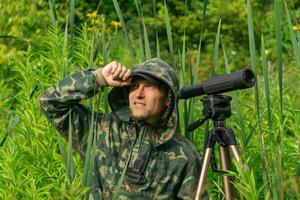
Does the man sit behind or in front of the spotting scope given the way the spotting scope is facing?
behind

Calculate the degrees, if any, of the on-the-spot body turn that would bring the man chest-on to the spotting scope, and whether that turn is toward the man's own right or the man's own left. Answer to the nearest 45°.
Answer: approximately 90° to the man's own left

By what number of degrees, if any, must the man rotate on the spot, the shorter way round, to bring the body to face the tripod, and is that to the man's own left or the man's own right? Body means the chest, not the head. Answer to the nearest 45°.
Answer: approximately 90° to the man's own left

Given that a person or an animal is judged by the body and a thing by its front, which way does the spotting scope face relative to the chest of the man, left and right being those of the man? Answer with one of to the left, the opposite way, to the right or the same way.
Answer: to the left

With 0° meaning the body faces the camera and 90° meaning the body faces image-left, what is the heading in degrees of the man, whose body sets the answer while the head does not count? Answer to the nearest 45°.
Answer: approximately 45°

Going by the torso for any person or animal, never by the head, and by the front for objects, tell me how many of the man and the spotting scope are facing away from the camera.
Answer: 0
